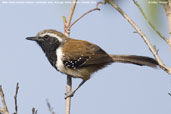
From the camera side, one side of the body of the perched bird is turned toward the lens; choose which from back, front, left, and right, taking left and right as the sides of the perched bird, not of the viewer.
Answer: left
